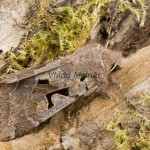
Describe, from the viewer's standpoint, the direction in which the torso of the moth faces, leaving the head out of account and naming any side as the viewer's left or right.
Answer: facing to the right of the viewer
